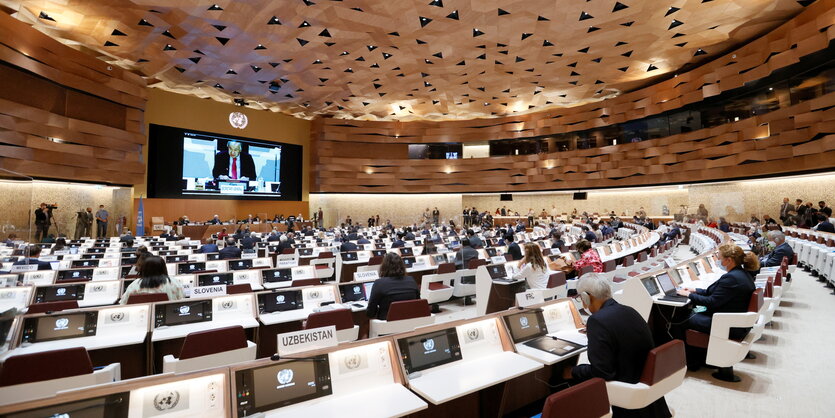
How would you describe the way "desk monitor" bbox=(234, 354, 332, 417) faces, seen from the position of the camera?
facing the viewer and to the right of the viewer

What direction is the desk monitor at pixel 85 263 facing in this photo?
toward the camera

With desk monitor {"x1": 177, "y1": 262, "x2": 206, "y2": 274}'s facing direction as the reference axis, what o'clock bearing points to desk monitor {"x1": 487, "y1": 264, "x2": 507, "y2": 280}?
desk monitor {"x1": 487, "y1": 264, "x2": 507, "y2": 280} is roughly at 10 o'clock from desk monitor {"x1": 177, "y1": 262, "x2": 206, "y2": 274}.

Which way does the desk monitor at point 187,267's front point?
toward the camera

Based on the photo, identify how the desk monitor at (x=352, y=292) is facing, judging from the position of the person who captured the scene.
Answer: facing the viewer

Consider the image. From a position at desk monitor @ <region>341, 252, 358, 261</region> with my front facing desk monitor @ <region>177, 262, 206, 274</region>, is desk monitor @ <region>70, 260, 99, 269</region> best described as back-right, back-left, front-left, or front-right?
front-right

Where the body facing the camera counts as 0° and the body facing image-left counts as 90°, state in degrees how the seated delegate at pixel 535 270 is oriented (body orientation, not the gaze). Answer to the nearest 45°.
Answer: approximately 135°

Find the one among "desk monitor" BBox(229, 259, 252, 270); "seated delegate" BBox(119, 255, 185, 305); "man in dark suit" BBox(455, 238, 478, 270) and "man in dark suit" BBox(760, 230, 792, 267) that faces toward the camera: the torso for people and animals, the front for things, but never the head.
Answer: the desk monitor

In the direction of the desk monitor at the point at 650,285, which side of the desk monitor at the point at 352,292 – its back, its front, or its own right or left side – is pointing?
left

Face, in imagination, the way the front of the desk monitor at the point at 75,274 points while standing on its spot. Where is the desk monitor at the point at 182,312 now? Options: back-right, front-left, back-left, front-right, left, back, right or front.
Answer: front

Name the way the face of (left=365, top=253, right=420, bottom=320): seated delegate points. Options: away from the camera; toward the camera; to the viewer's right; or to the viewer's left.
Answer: away from the camera

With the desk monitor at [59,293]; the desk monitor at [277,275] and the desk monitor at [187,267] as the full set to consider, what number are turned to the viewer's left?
0

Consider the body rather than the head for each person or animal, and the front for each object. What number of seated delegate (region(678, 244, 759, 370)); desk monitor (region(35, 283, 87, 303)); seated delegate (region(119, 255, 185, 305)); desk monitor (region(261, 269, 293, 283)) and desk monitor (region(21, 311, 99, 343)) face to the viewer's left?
1

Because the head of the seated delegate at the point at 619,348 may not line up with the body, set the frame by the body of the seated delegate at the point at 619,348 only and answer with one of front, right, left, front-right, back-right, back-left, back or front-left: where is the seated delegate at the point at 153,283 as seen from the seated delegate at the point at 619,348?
front-left

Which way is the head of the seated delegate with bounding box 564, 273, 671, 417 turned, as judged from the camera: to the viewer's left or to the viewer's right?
to the viewer's left

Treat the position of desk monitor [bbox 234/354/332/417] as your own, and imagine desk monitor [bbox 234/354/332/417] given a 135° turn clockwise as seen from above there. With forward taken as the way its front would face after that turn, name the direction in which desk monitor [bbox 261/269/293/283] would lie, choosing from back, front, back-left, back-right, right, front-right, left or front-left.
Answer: right

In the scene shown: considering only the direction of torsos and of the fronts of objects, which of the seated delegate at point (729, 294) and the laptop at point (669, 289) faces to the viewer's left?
the seated delegate

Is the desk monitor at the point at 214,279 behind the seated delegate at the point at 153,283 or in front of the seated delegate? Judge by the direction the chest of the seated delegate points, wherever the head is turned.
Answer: in front

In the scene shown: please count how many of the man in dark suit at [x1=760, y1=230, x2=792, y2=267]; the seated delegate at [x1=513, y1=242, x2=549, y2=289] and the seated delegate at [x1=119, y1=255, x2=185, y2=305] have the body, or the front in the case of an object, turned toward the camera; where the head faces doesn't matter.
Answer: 0

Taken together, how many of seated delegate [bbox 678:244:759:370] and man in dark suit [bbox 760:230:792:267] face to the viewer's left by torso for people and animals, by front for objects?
2

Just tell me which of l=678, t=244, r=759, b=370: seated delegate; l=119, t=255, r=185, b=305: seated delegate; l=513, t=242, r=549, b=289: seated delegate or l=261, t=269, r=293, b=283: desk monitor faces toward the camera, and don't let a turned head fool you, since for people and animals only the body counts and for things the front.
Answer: the desk monitor
